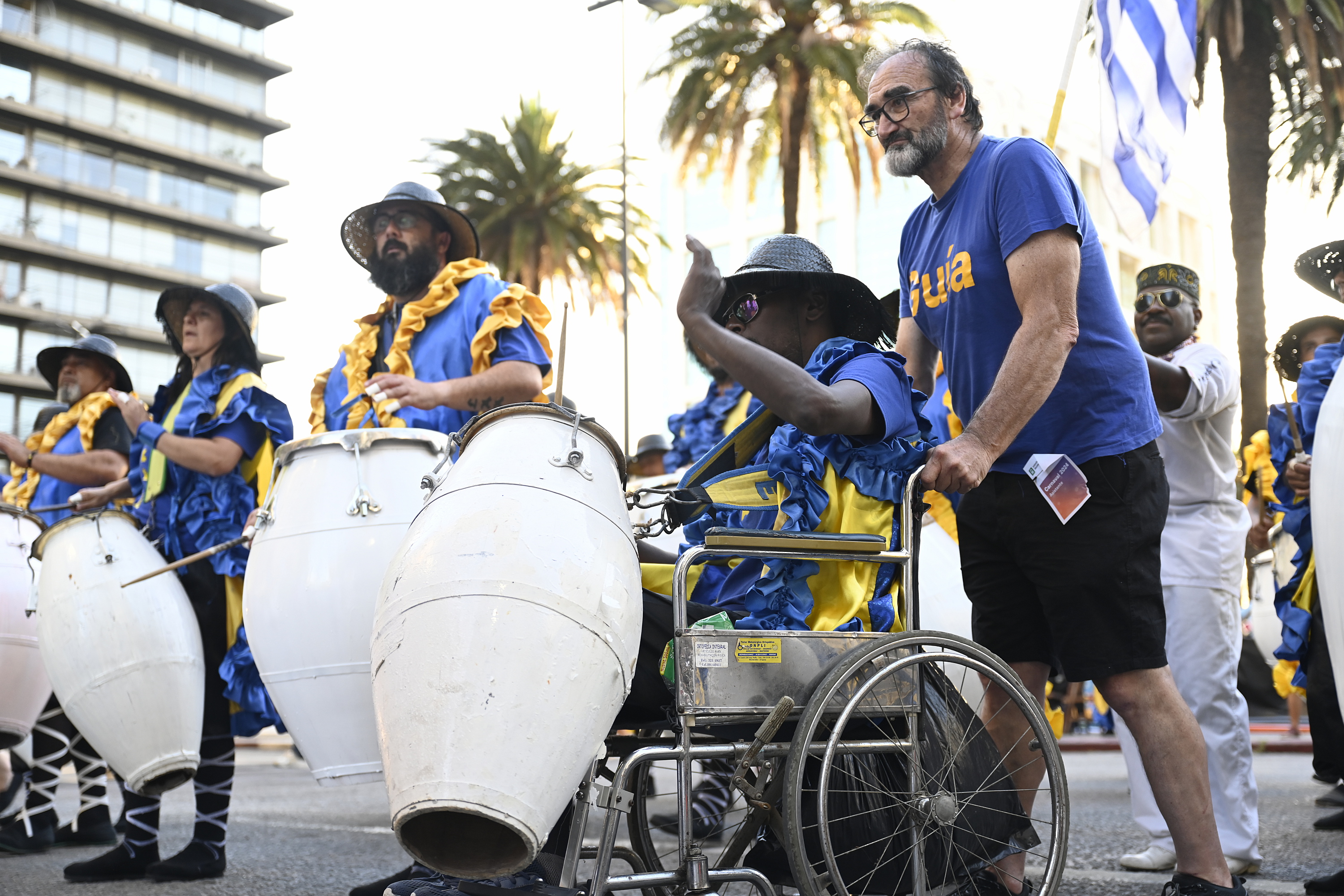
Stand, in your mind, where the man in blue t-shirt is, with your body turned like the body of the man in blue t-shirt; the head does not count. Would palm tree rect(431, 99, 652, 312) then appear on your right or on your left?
on your right

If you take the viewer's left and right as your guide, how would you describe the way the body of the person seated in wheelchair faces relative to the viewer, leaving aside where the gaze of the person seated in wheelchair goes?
facing to the left of the viewer

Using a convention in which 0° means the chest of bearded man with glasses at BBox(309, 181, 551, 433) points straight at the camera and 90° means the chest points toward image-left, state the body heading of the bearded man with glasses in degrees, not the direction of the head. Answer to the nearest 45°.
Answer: approximately 45°

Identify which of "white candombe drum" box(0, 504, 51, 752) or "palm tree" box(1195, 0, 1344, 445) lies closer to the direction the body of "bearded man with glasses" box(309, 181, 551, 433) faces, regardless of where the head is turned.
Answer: the white candombe drum

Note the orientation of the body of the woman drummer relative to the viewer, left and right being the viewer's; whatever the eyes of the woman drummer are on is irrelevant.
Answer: facing to the left of the viewer

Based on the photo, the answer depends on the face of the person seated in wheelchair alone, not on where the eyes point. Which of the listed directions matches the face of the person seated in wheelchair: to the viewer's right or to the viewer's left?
to the viewer's left

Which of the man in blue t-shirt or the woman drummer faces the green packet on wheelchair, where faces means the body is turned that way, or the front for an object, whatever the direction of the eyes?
the man in blue t-shirt

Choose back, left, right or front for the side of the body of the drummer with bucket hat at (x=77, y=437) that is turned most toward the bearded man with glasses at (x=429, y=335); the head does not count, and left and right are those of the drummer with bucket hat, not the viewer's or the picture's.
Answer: left

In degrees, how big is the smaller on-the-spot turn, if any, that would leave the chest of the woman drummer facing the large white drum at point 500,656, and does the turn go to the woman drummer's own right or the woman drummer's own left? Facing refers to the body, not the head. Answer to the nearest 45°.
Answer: approximately 90° to the woman drummer's own left

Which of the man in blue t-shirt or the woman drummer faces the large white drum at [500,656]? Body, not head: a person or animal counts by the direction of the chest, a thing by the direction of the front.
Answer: the man in blue t-shirt

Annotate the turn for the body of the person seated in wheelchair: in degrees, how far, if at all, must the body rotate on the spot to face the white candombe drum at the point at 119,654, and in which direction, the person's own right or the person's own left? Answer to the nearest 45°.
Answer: approximately 45° to the person's own right

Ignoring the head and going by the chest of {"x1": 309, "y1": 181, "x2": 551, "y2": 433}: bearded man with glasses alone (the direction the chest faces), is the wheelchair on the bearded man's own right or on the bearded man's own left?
on the bearded man's own left

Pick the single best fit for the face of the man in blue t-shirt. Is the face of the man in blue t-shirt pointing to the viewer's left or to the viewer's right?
to the viewer's left

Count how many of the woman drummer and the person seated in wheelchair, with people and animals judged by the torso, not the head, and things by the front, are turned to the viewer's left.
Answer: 2

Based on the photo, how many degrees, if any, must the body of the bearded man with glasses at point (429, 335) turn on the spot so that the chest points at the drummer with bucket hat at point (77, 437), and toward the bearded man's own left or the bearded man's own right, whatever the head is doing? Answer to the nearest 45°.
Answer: approximately 90° to the bearded man's own right

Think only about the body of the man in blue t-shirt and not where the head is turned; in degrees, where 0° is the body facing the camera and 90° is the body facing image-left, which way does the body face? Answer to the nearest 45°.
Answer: approximately 45°

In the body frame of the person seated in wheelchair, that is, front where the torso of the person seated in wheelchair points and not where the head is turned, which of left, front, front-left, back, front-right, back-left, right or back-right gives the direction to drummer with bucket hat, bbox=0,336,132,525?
front-right
